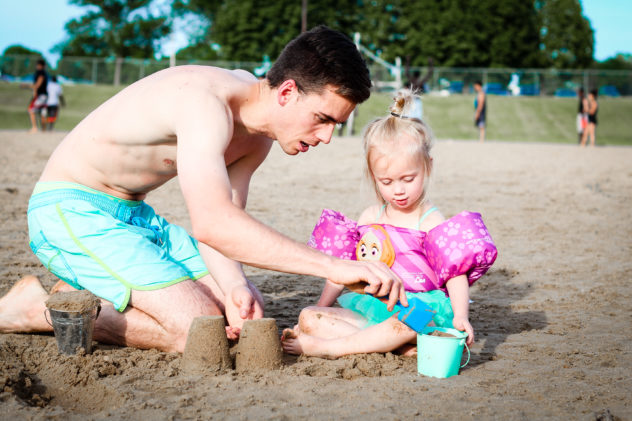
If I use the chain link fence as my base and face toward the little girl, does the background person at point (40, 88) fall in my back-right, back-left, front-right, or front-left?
front-right

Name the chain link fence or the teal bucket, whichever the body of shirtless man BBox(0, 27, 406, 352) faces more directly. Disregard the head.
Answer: the teal bucket

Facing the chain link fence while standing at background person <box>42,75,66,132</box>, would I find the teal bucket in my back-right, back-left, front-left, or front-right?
back-right

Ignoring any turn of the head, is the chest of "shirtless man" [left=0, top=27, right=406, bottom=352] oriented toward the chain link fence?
no

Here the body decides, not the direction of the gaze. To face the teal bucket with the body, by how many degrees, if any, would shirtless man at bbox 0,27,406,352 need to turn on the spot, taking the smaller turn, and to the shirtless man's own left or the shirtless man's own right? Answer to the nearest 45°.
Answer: approximately 45° to the shirtless man's own right

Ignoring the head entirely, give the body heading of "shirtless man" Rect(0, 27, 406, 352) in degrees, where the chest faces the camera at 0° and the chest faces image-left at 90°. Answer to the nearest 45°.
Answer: approximately 270°

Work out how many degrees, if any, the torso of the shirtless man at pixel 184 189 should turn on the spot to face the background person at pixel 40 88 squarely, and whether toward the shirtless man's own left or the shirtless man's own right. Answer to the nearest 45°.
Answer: approximately 90° to the shirtless man's own left

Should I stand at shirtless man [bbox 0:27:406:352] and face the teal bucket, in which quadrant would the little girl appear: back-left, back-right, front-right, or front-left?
front-left

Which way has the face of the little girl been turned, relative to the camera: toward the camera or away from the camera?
toward the camera
